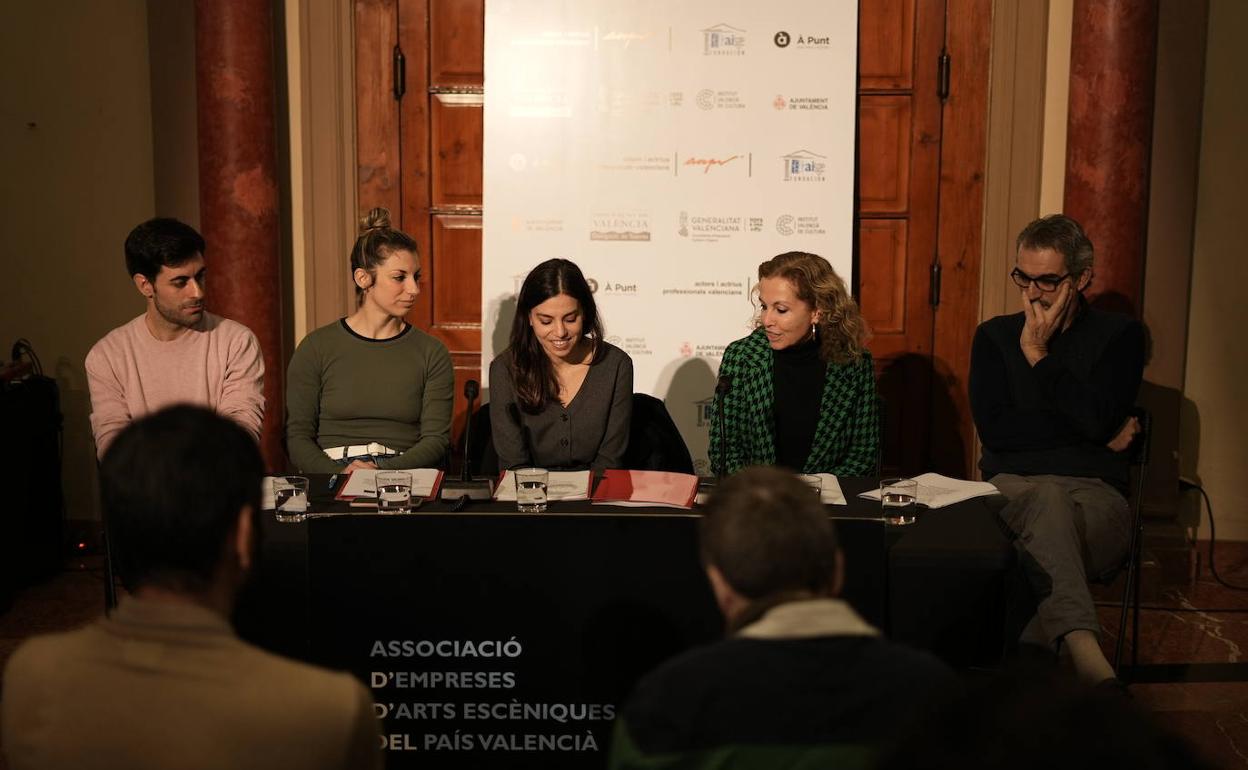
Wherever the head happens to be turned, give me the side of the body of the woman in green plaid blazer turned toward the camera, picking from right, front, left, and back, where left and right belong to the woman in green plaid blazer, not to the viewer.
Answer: front

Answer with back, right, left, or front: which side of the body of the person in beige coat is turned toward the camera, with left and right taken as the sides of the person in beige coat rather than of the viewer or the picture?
back

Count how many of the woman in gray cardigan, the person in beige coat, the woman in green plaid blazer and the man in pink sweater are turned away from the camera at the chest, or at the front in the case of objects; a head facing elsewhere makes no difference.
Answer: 1

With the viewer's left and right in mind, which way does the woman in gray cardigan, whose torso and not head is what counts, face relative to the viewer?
facing the viewer

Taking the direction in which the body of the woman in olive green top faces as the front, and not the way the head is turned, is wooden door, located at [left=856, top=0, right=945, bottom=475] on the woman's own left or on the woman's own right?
on the woman's own left

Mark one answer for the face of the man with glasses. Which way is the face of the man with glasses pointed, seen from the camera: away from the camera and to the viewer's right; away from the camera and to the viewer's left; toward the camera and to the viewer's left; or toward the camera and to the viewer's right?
toward the camera and to the viewer's left

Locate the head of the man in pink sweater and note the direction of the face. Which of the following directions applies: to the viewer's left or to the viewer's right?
to the viewer's right

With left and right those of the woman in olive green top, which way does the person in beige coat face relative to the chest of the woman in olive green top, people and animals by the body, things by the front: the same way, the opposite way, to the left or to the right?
the opposite way

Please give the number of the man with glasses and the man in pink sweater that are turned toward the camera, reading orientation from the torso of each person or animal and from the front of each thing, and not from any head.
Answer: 2

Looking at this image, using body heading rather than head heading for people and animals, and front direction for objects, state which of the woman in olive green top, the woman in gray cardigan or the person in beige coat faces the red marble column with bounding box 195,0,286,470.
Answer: the person in beige coat

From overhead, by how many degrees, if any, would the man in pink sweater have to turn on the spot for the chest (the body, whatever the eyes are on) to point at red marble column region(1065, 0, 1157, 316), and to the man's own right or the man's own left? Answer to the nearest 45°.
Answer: approximately 90° to the man's own left

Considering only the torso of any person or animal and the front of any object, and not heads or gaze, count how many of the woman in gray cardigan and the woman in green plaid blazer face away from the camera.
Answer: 0

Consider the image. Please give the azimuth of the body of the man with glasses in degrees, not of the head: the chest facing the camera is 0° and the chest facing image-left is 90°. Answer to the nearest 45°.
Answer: approximately 0°

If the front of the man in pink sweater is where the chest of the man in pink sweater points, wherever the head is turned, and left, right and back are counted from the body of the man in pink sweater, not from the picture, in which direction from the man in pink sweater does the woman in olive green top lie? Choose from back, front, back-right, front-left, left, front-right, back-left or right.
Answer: left
